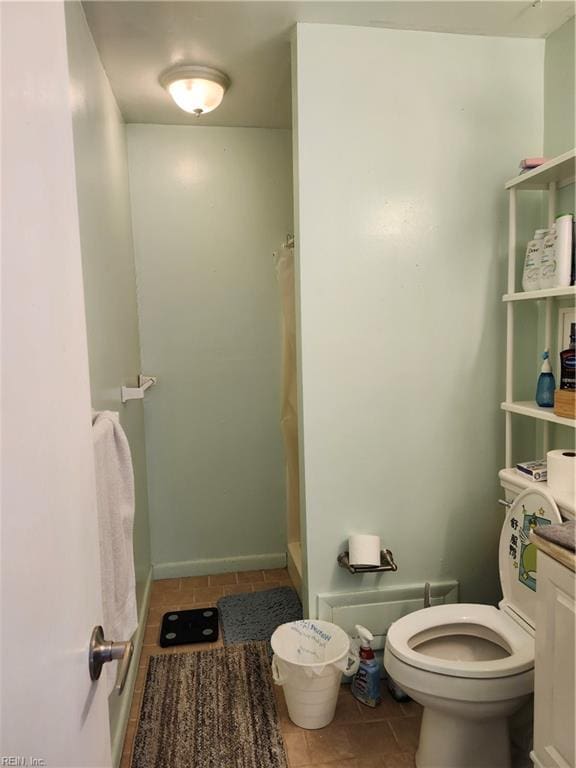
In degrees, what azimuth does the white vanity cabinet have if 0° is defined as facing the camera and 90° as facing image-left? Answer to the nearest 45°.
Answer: approximately 90°

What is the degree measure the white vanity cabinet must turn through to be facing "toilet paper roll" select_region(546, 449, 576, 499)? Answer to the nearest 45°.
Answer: approximately 90° to its right

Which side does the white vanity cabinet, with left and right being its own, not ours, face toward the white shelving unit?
right

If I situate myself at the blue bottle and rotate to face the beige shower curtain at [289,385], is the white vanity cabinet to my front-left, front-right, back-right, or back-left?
back-left

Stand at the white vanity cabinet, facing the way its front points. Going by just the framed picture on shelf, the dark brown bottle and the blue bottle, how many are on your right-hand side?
3

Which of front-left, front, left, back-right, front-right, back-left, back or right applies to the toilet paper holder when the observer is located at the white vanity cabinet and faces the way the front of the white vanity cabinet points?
front-right

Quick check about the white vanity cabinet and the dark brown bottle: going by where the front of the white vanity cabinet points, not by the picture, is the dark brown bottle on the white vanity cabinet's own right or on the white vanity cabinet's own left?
on the white vanity cabinet's own right

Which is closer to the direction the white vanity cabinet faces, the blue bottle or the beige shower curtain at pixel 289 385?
the beige shower curtain

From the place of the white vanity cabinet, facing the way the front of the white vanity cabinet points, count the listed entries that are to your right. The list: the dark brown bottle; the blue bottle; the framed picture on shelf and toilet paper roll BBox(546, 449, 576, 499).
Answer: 4
